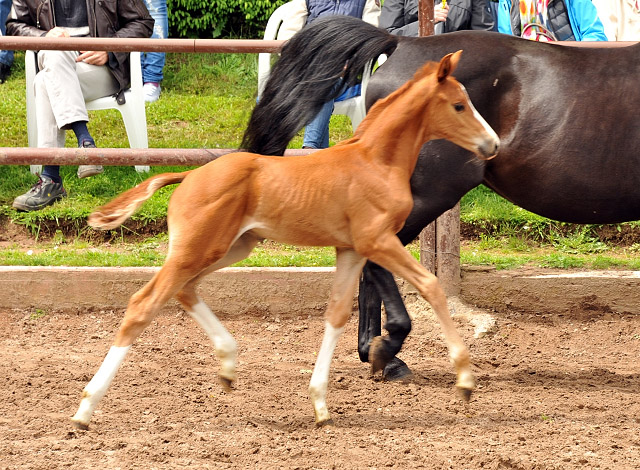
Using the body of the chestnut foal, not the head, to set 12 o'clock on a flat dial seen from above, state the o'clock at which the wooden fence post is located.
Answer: The wooden fence post is roughly at 10 o'clock from the chestnut foal.

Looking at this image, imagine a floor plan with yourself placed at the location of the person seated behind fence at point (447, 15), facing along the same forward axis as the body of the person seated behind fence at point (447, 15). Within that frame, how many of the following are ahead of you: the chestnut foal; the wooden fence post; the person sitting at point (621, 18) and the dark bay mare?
3

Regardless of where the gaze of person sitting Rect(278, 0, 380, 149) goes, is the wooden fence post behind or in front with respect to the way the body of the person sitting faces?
in front

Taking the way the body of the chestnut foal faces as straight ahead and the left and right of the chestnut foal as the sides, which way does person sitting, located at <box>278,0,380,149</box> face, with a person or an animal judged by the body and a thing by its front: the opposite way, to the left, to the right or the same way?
to the right

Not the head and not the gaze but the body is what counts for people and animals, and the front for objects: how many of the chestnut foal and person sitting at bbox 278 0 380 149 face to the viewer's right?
1

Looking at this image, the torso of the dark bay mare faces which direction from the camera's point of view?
to the viewer's right

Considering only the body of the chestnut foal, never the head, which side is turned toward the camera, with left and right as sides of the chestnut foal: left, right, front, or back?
right

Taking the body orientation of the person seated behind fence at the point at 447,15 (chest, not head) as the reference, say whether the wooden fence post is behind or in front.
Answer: in front

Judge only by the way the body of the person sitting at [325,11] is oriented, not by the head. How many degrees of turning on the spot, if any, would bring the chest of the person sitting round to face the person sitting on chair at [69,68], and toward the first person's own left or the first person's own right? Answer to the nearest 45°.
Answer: approximately 90° to the first person's own right

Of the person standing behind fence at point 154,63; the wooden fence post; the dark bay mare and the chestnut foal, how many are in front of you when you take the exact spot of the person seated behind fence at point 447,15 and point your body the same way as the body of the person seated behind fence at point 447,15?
3

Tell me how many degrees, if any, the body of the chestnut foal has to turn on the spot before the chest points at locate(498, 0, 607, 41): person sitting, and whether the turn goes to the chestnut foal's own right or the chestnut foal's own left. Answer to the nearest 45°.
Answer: approximately 45° to the chestnut foal's own left

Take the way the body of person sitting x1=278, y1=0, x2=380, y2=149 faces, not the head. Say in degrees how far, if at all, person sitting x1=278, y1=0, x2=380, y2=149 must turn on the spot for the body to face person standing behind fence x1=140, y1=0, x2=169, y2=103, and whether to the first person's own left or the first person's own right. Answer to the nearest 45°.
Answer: approximately 135° to the first person's own right

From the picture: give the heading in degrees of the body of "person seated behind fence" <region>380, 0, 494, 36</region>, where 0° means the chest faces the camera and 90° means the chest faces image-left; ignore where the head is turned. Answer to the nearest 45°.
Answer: approximately 0°

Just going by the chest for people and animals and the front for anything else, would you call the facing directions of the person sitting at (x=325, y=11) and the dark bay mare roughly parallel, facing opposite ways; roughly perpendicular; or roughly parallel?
roughly perpendicular

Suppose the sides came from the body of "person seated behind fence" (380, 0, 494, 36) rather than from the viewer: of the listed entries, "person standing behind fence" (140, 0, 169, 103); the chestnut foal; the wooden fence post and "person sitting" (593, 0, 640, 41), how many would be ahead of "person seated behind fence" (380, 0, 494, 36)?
2
